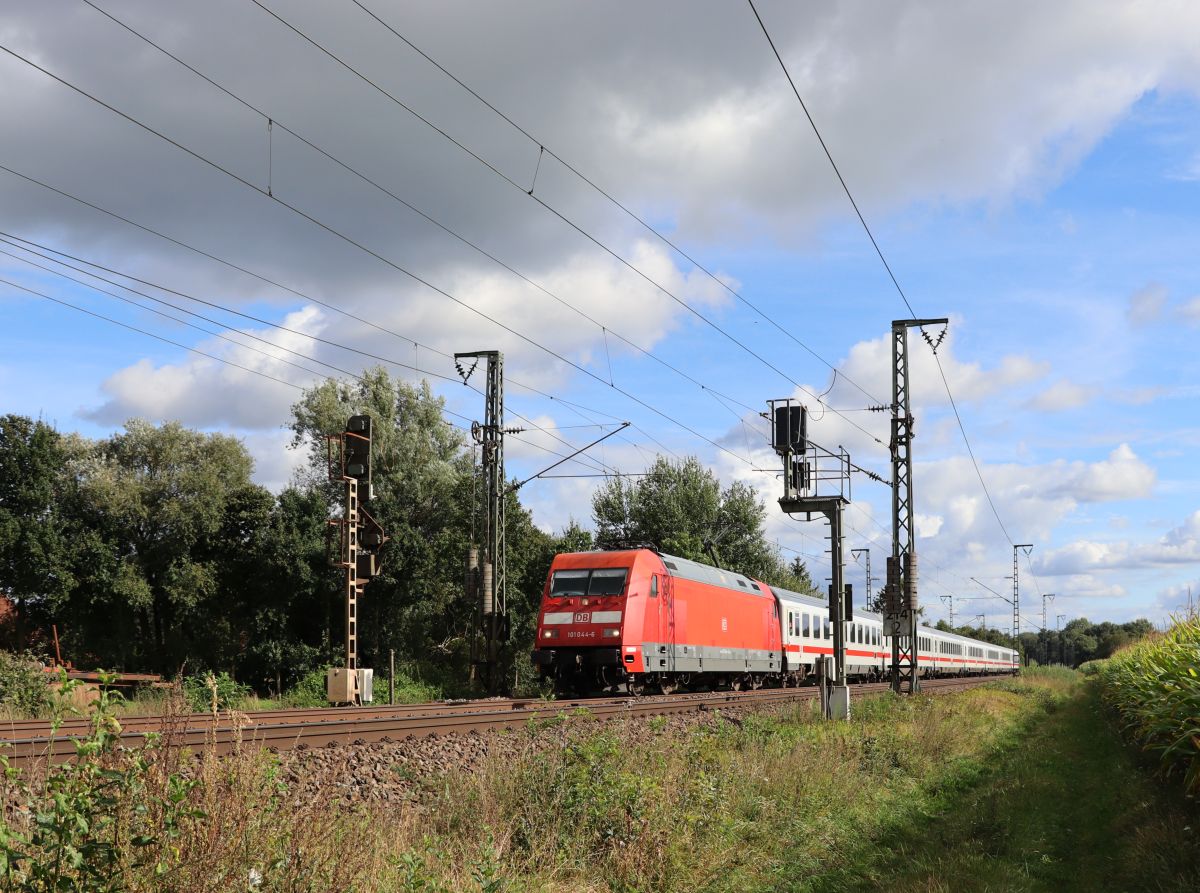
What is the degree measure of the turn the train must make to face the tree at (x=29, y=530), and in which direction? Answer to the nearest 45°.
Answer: approximately 90° to its right

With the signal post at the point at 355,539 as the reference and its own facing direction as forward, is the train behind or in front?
in front

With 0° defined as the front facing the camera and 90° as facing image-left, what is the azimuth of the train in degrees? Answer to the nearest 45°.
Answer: approximately 45°

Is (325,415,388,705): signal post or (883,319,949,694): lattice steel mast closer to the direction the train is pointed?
the signal post

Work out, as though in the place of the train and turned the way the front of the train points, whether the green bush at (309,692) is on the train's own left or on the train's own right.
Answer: on the train's own right

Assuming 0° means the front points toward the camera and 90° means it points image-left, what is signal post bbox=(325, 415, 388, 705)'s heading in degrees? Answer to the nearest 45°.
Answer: approximately 225°

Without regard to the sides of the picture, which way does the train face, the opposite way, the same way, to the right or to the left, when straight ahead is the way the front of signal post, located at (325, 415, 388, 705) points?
the opposite way

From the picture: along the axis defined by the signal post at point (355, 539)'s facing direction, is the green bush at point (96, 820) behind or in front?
behind
